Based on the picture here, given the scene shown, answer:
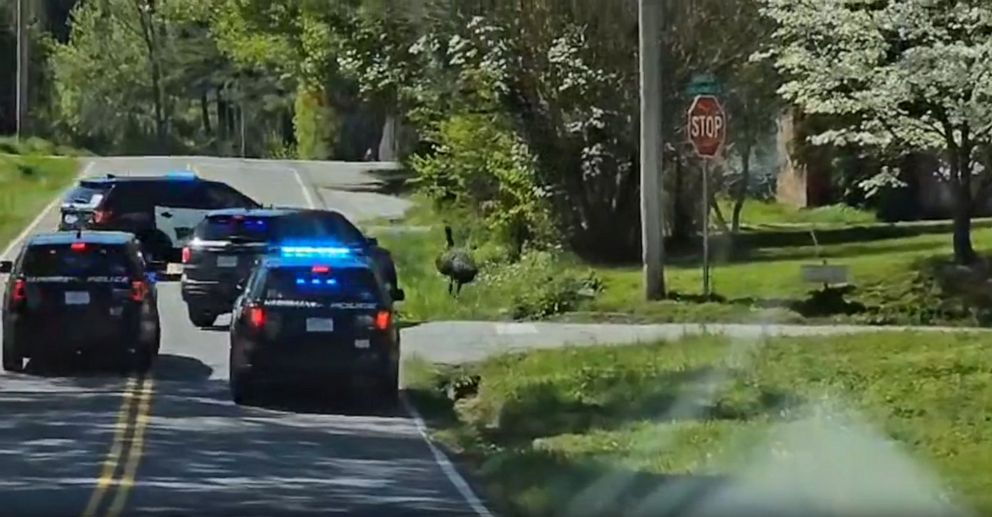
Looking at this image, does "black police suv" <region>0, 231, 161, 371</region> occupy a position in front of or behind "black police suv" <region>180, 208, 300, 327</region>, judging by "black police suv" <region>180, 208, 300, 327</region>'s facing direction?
behind

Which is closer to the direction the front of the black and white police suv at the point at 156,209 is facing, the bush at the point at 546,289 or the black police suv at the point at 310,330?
the bush

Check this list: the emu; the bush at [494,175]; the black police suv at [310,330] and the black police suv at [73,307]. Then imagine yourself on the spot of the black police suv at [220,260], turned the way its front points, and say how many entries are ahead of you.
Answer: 2

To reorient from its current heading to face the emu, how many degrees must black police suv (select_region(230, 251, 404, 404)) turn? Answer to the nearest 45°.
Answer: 0° — it already faces it

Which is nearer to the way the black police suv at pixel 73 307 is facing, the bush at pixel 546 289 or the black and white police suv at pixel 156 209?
the black and white police suv

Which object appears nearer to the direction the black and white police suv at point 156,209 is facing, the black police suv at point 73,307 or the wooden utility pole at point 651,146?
the wooden utility pole

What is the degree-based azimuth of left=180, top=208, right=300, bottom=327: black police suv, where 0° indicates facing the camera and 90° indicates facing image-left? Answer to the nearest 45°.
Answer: approximately 225°

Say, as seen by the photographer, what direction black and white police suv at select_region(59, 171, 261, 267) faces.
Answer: facing away from the viewer and to the right of the viewer

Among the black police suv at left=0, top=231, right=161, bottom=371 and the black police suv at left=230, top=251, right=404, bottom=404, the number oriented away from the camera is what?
2

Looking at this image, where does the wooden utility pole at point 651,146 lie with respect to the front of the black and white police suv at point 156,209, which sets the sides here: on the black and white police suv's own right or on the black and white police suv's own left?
on the black and white police suv's own right

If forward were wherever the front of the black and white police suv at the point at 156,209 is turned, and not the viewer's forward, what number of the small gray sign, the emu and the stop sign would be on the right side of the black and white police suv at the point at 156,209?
3

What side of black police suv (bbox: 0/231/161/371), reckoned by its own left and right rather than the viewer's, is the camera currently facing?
back

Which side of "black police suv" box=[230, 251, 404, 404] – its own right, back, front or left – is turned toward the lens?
back

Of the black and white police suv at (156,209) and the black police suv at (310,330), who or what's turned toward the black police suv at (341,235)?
the black police suv at (310,330)

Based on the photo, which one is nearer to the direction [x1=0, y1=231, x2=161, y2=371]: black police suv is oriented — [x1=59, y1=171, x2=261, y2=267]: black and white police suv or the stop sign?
the black and white police suv

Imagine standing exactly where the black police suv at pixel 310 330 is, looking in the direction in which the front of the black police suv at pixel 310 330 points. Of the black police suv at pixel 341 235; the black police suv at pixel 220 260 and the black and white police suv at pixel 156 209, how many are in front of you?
3
